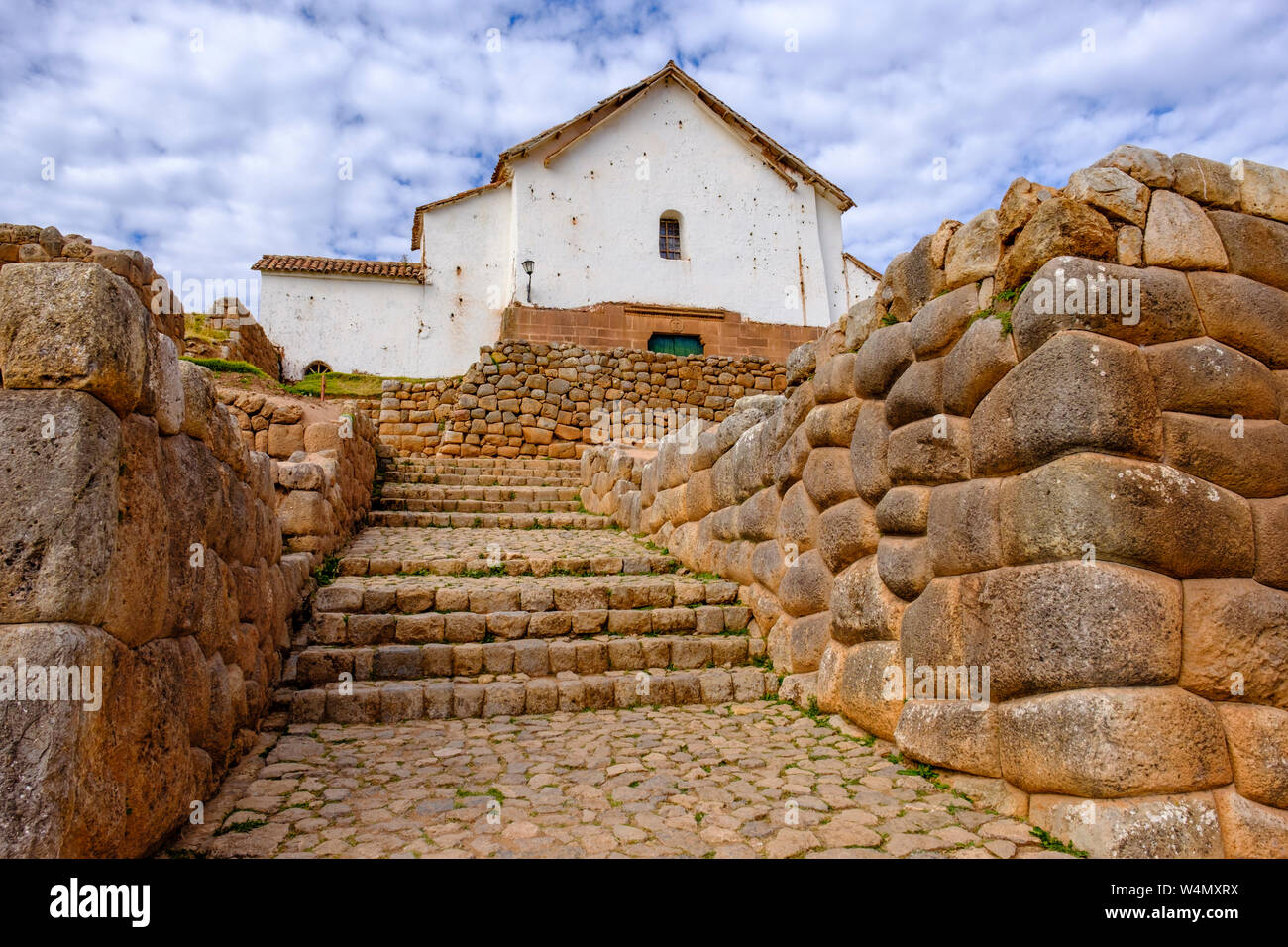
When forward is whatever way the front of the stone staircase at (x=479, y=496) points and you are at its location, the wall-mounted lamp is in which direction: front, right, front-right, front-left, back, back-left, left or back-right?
back

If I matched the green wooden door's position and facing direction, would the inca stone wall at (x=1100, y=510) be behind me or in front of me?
in front

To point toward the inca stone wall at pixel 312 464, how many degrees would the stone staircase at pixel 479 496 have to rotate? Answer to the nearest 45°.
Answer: approximately 45° to its right

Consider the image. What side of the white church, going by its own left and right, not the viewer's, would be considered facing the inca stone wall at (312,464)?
front

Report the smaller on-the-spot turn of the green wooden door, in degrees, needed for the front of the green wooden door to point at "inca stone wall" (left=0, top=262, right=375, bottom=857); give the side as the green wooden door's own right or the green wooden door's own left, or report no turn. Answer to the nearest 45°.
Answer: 0° — it already faces it

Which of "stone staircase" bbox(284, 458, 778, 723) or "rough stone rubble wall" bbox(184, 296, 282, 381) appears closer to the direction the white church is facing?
the stone staircase

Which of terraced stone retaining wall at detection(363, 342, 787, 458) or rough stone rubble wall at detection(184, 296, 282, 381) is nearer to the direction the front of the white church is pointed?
the terraced stone retaining wall

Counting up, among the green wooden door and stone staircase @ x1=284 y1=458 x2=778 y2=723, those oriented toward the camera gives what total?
2

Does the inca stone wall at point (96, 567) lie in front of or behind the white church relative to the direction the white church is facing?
in front

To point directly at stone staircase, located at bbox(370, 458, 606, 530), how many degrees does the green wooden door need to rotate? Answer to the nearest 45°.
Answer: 0° — it already faces it

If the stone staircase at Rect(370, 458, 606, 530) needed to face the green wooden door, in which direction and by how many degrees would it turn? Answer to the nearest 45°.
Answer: approximately 135° to its left
